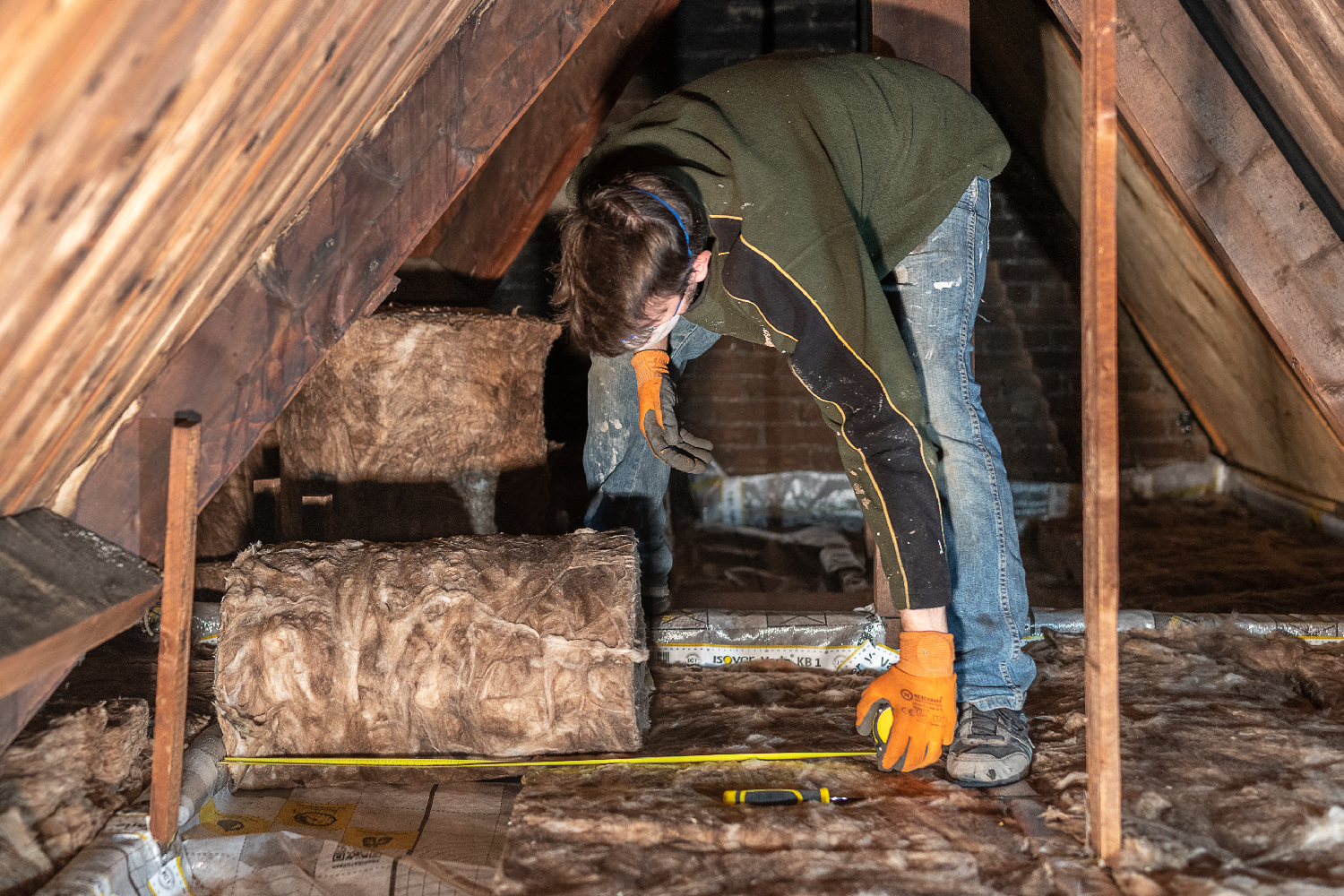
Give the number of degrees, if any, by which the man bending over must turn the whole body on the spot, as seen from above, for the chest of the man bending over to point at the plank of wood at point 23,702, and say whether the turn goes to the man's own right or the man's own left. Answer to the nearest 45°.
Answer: approximately 45° to the man's own right

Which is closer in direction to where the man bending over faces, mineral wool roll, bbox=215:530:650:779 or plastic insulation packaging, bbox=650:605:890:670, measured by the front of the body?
the mineral wool roll

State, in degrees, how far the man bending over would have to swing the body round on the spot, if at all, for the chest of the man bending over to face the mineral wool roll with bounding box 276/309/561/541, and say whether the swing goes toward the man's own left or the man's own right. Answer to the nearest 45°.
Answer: approximately 90° to the man's own right

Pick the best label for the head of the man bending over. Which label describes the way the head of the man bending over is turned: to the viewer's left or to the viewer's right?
to the viewer's left

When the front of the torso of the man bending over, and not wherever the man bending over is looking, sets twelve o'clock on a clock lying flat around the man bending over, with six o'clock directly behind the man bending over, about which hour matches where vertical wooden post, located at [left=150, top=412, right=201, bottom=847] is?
The vertical wooden post is roughly at 1 o'clock from the man bending over.

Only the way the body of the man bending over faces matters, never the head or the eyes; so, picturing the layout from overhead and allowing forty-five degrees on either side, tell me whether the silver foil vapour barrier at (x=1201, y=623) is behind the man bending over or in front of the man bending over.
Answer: behind

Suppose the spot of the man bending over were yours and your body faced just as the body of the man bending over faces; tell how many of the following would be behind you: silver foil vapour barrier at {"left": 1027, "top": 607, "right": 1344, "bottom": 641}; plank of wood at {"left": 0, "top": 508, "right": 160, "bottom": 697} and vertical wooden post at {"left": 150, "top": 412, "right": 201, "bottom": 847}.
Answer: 1

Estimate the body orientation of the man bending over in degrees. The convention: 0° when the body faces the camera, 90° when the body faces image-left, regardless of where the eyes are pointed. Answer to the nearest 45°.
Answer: approximately 45°
